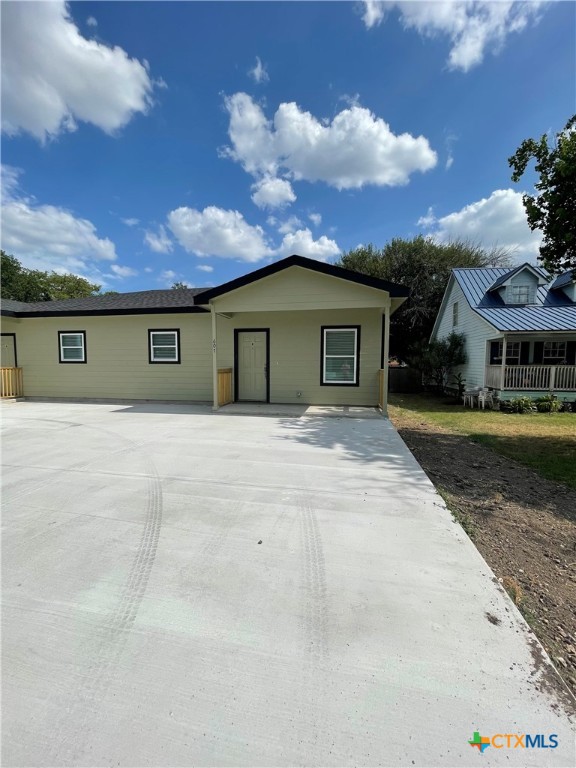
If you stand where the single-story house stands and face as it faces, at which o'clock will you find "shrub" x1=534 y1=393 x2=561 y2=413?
The shrub is roughly at 9 o'clock from the single-story house.

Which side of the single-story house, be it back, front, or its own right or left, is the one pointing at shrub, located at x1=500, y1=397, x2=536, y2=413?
left

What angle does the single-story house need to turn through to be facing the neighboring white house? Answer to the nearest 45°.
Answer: approximately 90° to its left

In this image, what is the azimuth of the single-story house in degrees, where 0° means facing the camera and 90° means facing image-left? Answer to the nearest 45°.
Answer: approximately 0°

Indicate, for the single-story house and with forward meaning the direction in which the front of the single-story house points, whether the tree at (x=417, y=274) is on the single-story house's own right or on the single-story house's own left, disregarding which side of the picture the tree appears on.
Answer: on the single-story house's own left

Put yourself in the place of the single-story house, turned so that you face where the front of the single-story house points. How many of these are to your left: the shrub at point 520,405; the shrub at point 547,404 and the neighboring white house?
3
